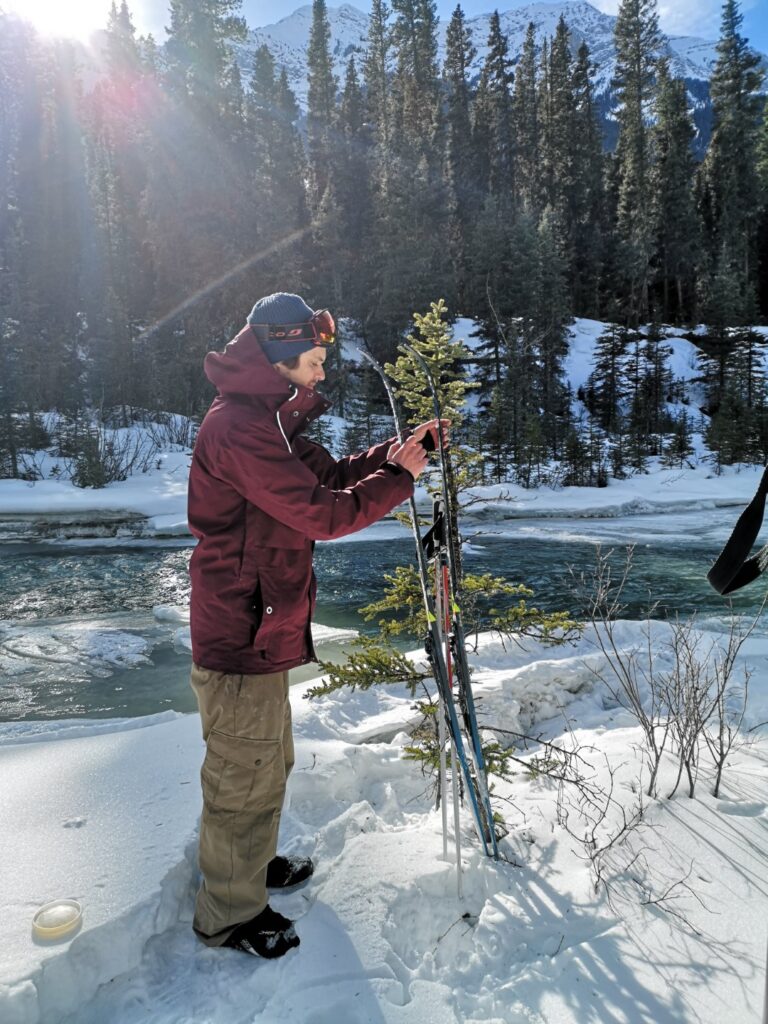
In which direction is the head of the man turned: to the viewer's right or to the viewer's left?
to the viewer's right

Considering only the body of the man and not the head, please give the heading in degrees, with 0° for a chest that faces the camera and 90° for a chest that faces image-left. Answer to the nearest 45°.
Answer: approximately 270°
